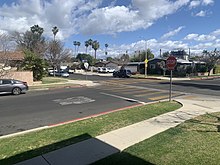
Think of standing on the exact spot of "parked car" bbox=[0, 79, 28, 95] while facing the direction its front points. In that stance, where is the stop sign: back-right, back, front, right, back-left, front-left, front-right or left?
back-left

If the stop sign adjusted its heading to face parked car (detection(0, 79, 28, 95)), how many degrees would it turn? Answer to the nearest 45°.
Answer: approximately 45° to its right

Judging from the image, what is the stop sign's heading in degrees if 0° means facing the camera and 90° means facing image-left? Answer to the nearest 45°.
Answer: approximately 45°

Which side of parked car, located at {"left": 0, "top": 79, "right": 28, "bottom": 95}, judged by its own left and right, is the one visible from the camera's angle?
left
